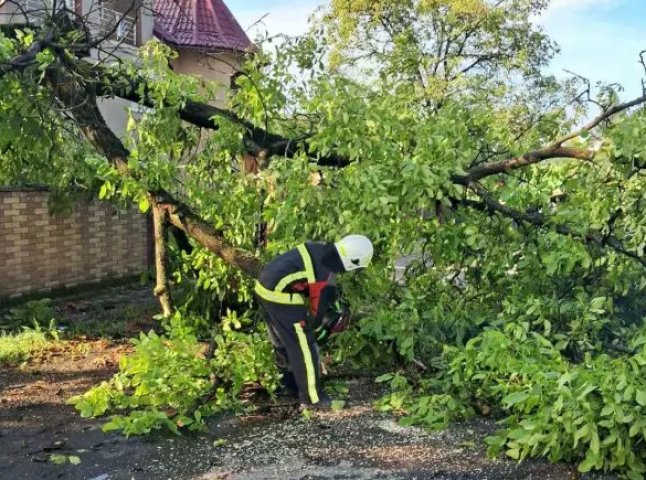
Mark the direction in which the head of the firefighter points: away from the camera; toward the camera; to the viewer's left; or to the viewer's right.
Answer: to the viewer's right

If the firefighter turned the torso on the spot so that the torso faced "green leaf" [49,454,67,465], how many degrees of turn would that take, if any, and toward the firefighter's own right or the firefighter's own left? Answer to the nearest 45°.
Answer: approximately 135° to the firefighter's own right

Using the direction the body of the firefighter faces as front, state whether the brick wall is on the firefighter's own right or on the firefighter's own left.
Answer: on the firefighter's own left

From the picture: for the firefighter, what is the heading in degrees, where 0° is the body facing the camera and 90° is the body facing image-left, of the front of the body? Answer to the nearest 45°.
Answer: approximately 270°

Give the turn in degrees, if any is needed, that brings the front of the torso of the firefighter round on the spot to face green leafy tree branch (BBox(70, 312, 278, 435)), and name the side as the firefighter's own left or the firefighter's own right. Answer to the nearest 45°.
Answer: approximately 180°

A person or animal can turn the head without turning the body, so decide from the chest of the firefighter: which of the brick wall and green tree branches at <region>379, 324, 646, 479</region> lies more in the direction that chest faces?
the green tree branches
